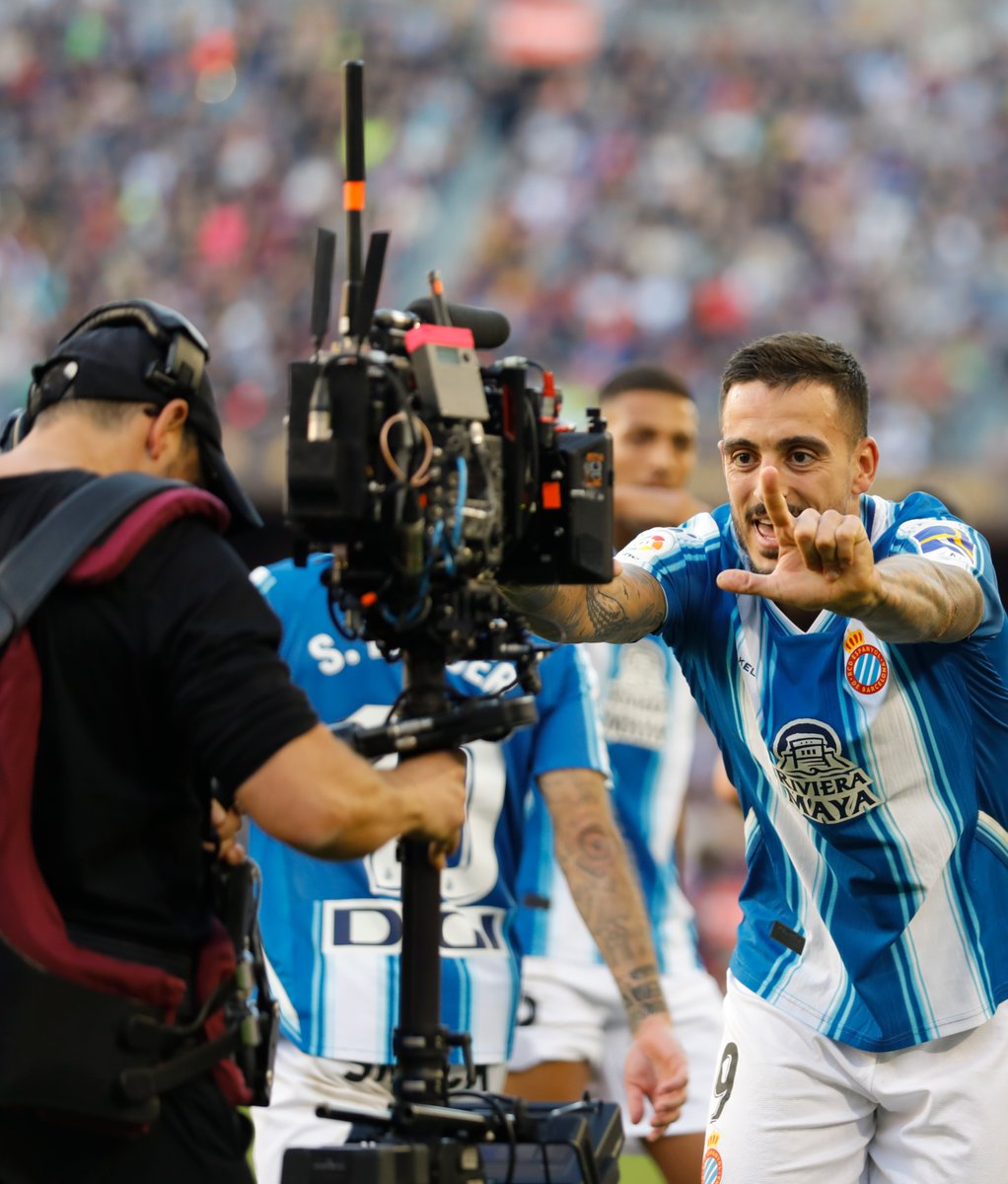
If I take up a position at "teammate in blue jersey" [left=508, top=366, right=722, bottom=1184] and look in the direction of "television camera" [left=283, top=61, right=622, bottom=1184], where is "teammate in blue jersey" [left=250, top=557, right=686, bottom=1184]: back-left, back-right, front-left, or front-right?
front-right

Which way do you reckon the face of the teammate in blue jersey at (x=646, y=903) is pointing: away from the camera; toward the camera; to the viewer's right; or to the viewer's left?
toward the camera

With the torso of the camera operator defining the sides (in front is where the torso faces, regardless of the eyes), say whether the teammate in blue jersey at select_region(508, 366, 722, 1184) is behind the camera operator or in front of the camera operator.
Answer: in front

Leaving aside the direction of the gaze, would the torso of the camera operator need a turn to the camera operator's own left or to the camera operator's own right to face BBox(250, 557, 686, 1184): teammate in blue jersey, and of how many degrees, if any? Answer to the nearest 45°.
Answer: approximately 45° to the camera operator's own left

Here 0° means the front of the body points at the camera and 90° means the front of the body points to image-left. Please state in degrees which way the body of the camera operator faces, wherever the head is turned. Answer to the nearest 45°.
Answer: approximately 225°
